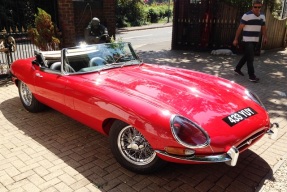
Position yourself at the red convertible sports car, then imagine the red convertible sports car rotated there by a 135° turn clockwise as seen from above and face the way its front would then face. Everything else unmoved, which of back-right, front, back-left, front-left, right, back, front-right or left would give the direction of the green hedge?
right

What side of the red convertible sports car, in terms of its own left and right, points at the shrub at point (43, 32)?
back

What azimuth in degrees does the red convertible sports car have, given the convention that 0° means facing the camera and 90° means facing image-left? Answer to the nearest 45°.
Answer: approximately 315°
